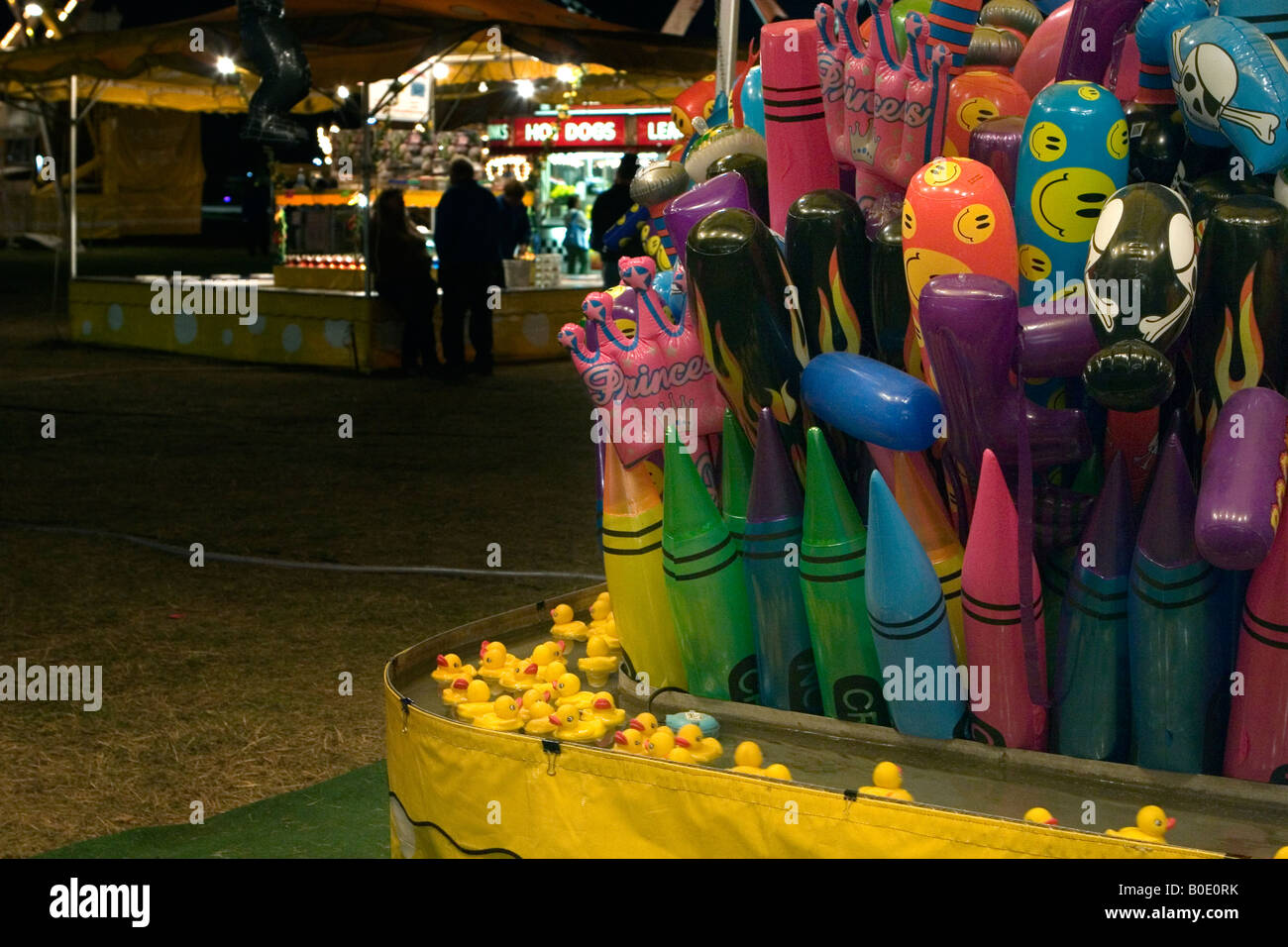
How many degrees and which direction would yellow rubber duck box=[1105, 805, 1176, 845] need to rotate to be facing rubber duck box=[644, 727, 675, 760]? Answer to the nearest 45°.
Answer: approximately 180°

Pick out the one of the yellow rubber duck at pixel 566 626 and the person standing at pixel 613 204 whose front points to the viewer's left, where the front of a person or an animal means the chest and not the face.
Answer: the yellow rubber duck

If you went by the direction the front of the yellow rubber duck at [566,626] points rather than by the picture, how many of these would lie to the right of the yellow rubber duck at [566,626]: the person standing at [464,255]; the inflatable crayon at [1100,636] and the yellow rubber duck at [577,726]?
1

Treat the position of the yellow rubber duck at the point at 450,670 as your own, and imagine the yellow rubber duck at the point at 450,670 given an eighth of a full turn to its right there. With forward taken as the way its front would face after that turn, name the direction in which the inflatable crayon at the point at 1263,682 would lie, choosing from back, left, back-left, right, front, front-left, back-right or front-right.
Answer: back

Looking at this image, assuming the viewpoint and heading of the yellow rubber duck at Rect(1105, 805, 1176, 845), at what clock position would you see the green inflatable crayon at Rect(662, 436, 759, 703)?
The green inflatable crayon is roughly at 7 o'clock from the yellow rubber duck.

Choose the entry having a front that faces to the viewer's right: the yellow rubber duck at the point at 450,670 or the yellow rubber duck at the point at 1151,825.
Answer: the yellow rubber duck at the point at 1151,825

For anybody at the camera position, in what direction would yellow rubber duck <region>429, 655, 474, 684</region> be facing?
facing to the left of the viewer
